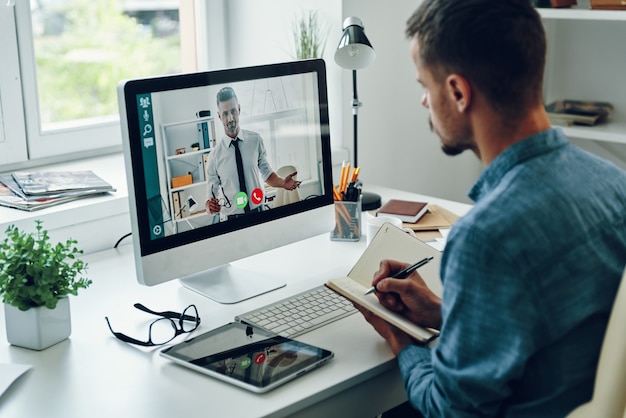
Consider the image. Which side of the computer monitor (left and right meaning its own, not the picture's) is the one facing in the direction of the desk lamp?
left

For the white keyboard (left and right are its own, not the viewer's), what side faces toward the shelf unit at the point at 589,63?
left

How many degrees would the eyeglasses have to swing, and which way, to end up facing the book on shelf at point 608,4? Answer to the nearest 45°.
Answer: approximately 90° to its left

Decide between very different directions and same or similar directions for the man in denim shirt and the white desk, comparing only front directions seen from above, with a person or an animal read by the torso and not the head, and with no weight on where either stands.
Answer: very different directions

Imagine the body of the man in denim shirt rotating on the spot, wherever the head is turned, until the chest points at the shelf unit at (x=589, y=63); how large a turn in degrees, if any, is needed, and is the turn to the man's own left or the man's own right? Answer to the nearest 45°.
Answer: approximately 45° to the man's own right

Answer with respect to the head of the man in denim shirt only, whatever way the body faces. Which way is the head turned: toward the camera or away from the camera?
away from the camera

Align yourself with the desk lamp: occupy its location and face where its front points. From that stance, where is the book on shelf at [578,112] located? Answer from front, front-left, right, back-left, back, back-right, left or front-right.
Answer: back-left

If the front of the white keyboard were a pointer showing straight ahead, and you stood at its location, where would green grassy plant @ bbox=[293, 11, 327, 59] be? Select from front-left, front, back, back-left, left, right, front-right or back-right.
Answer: back-left

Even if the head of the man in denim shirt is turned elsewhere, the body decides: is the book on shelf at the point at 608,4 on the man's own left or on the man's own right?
on the man's own right

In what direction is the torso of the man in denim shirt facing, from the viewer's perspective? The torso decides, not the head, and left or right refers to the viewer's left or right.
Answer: facing away from the viewer and to the left of the viewer
